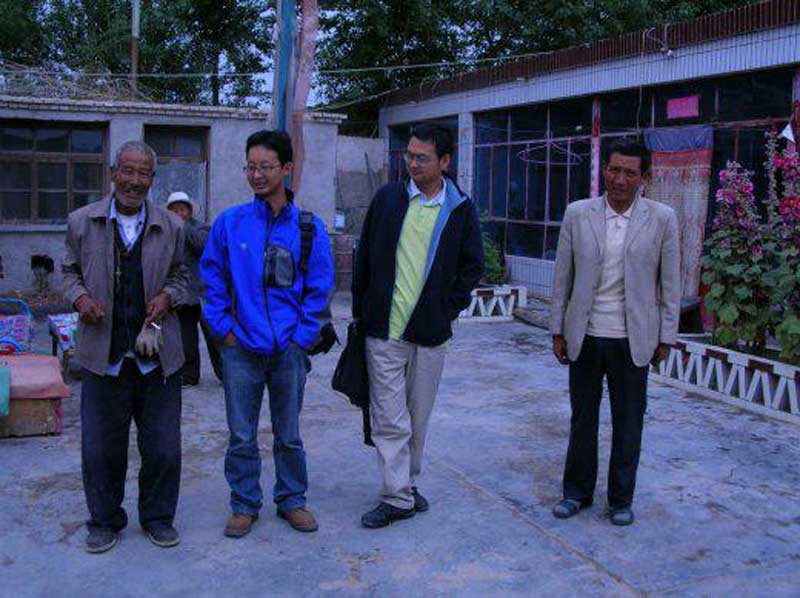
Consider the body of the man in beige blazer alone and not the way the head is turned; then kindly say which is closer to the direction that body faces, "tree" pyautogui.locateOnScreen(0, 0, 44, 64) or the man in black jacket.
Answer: the man in black jacket

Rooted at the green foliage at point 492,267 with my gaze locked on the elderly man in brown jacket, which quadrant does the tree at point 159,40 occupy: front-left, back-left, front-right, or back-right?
back-right

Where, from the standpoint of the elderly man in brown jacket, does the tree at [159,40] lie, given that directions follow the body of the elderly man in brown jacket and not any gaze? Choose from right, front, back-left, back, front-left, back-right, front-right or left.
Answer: back

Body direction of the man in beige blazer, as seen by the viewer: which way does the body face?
toward the camera

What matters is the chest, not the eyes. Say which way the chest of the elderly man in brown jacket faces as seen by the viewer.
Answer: toward the camera

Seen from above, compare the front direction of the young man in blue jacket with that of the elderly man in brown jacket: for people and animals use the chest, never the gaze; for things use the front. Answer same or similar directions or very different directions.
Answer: same or similar directions

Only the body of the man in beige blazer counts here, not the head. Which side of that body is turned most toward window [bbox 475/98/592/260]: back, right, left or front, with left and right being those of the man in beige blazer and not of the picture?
back

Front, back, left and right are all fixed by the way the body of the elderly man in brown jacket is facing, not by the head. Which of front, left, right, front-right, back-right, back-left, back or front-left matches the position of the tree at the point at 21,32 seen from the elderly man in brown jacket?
back

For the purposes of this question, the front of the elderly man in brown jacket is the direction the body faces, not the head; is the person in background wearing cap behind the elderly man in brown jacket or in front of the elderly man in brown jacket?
behind

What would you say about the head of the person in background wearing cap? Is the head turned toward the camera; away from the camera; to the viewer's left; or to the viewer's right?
toward the camera

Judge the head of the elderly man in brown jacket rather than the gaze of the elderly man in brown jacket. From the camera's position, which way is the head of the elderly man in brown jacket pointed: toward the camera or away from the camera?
toward the camera

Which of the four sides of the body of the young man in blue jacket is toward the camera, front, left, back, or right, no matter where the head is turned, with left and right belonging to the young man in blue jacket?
front

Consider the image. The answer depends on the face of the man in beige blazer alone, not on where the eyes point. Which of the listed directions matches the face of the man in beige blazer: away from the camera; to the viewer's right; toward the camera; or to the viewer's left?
toward the camera

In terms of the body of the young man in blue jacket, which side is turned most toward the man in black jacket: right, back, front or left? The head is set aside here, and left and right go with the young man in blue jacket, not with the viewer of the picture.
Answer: left
